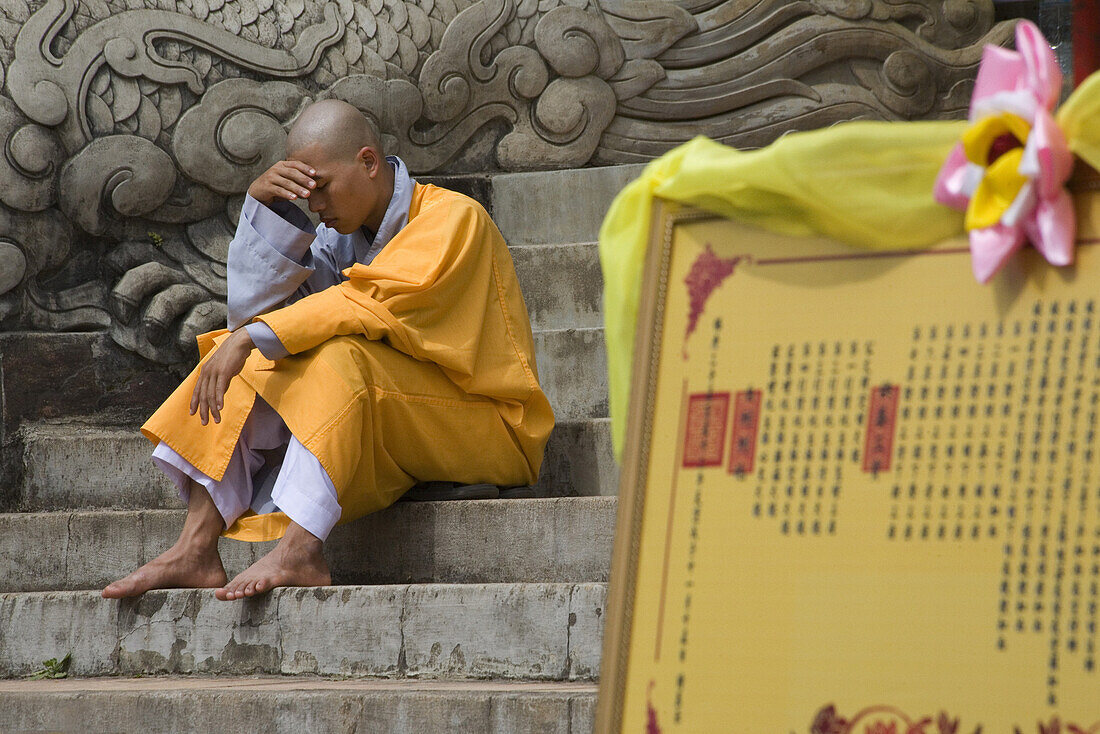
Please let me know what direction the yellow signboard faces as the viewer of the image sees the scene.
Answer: facing the viewer

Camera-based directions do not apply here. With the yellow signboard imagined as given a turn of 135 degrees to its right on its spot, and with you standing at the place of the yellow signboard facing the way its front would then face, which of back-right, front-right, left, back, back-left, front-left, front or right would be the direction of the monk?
front
